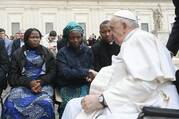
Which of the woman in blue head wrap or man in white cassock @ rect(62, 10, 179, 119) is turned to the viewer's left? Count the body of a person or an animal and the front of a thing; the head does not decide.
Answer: the man in white cassock

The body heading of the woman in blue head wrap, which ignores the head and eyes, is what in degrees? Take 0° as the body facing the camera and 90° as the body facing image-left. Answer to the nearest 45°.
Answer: approximately 315°

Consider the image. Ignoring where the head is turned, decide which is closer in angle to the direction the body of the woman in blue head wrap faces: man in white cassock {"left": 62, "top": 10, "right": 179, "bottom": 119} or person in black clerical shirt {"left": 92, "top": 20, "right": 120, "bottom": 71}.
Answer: the man in white cassock

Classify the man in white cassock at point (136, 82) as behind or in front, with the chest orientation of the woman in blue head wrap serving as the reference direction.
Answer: in front

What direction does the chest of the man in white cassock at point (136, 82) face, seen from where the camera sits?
to the viewer's left

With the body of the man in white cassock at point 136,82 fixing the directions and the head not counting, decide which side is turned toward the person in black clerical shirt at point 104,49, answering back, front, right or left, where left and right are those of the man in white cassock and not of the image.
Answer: right

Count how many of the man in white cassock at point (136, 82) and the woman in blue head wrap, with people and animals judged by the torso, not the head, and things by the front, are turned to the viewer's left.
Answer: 1
